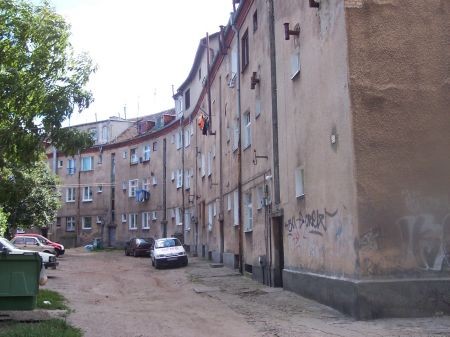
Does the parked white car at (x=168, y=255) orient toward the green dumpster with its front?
yes

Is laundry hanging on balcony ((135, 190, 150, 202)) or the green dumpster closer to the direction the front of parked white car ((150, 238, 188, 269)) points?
the green dumpster

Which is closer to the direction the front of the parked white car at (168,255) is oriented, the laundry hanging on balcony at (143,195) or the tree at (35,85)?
the tree

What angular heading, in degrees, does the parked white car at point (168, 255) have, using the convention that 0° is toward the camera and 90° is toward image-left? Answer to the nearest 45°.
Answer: approximately 0°

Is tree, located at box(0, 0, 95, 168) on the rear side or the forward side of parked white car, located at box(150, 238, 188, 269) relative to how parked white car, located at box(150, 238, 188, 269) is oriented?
on the forward side

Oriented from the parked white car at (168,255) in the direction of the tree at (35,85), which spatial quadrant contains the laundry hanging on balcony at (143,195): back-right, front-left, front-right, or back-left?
back-right

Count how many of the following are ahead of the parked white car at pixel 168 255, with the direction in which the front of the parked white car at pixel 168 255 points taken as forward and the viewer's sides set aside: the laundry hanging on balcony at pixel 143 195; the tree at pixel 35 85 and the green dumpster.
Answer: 2

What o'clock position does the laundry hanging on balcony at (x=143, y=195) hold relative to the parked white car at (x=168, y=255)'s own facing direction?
The laundry hanging on balcony is roughly at 6 o'clock from the parked white car.
